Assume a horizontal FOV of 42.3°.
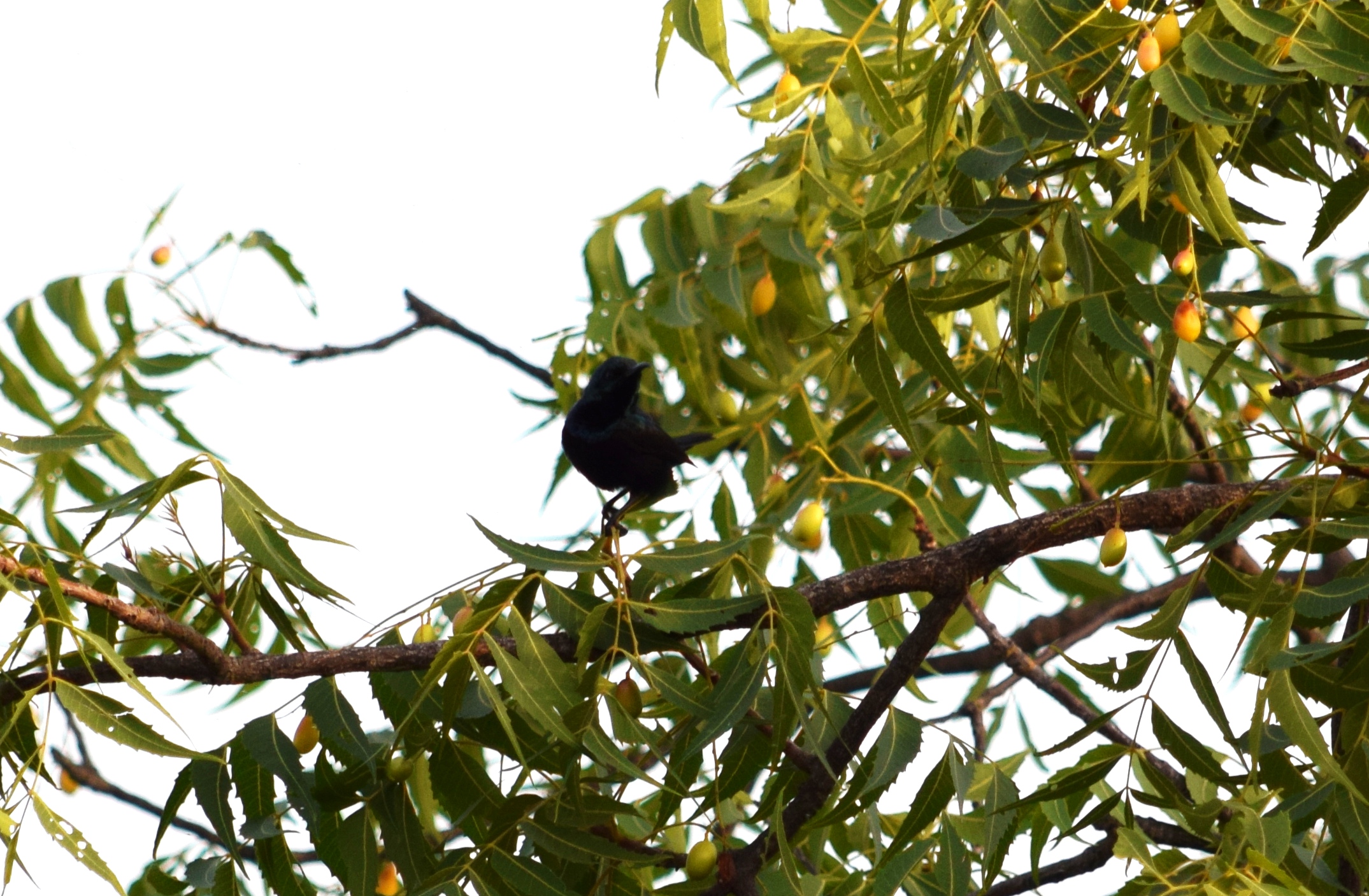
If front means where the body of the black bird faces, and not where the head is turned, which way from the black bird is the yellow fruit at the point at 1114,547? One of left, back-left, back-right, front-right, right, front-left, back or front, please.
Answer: back-left

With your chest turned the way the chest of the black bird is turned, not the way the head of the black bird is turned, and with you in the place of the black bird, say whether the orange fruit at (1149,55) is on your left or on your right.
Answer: on your left

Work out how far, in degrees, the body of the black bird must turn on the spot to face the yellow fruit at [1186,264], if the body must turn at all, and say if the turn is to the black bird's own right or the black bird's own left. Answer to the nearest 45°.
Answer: approximately 135° to the black bird's own left

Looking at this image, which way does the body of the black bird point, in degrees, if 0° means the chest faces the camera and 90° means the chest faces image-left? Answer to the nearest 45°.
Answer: approximately 90°

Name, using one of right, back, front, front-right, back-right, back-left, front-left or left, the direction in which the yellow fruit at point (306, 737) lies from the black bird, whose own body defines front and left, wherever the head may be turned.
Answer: front-left

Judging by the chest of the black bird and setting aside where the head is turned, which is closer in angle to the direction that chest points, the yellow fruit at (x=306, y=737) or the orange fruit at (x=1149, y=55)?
the yellow fruit

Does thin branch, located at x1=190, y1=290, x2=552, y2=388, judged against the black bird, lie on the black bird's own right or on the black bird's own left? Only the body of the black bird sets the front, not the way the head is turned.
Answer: on the black bird's own right

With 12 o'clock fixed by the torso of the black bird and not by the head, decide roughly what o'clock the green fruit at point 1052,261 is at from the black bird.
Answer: The green fruit is roughly at 8 o'clock from the black bird.

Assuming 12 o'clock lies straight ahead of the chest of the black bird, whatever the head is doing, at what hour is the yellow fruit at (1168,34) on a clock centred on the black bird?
The yellow fruit is roughly at 8 o'clock from the black bird.
